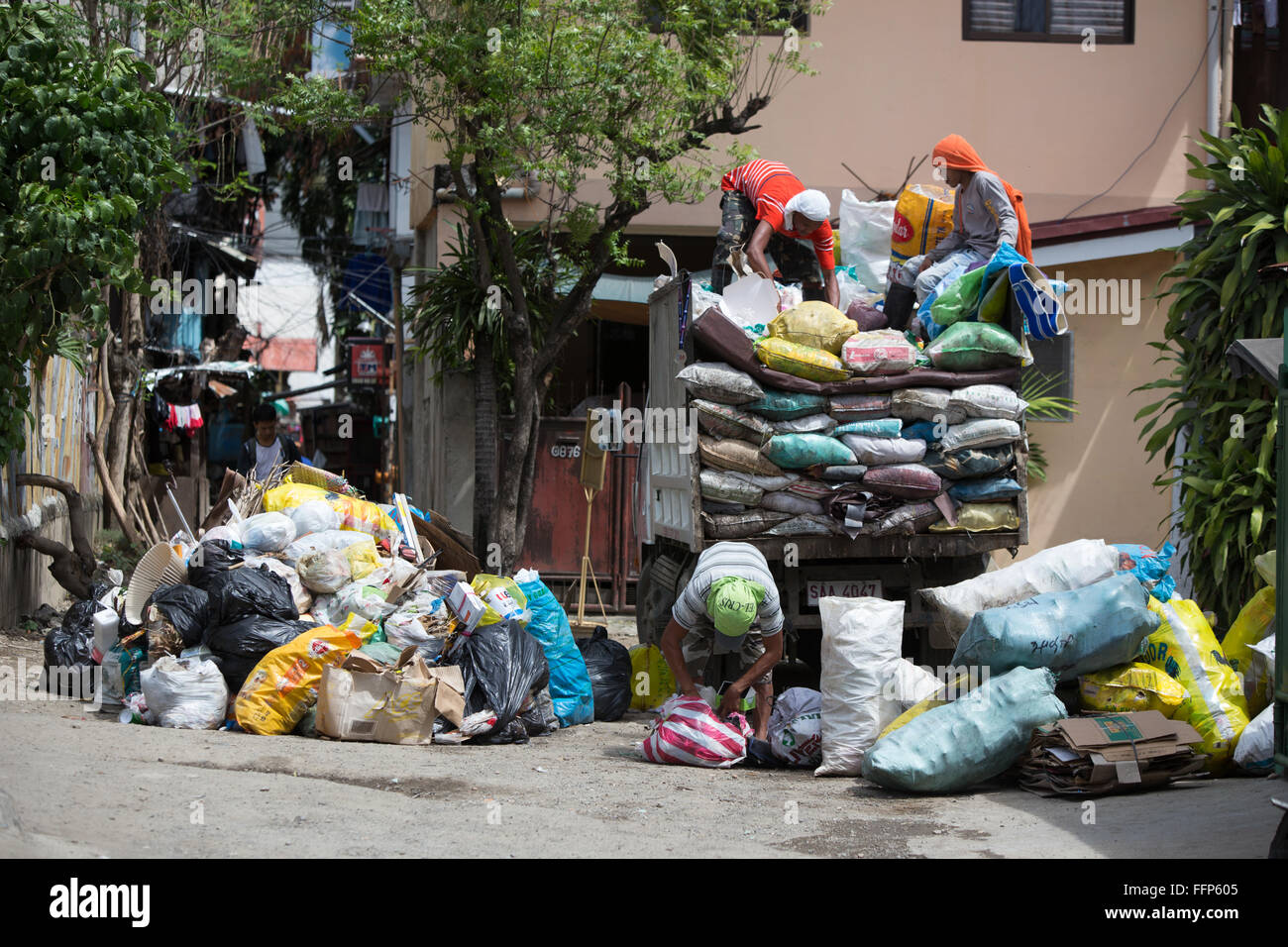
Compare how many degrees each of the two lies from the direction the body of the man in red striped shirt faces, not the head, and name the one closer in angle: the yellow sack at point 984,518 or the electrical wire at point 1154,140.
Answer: the yellow sack

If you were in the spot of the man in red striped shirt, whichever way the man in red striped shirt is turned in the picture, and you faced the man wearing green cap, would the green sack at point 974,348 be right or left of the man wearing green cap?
left

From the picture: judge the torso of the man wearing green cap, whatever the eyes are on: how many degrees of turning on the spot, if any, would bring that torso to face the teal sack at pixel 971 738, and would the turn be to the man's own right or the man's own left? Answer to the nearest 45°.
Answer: approximately 45° to the man's own left

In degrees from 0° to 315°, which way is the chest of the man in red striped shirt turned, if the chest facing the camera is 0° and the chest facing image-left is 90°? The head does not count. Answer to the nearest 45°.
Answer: approximately 315°

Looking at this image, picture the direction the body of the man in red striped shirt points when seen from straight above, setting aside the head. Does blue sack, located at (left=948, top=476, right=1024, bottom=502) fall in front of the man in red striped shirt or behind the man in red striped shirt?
in front

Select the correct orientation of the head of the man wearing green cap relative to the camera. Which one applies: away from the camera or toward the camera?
toward the camera

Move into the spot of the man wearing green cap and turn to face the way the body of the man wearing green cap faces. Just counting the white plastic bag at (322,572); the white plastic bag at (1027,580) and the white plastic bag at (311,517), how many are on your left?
1

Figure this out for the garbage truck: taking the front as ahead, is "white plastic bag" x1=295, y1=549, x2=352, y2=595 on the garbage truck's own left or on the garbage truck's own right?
on the garbage truck's own left

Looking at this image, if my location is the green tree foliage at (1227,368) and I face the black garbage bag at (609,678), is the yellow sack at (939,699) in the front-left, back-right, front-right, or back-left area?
front-left

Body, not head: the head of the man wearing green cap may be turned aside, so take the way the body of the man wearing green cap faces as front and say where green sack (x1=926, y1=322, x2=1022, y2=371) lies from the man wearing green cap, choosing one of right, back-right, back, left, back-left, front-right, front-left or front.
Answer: back-left

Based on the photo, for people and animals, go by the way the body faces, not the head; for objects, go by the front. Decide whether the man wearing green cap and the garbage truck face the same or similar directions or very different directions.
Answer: very different directions

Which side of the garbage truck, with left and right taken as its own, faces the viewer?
back

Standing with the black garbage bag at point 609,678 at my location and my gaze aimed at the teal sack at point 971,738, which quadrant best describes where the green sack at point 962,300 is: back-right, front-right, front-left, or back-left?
front-left

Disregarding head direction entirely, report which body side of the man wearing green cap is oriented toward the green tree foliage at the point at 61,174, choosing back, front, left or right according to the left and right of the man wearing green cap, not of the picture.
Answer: right

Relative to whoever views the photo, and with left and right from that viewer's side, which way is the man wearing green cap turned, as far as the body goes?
facing the viewer

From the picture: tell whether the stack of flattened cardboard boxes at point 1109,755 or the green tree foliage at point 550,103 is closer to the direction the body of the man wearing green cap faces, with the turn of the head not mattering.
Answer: the stack of flattened cardboard boxes

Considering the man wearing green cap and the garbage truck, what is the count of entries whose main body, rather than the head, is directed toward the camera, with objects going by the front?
1
